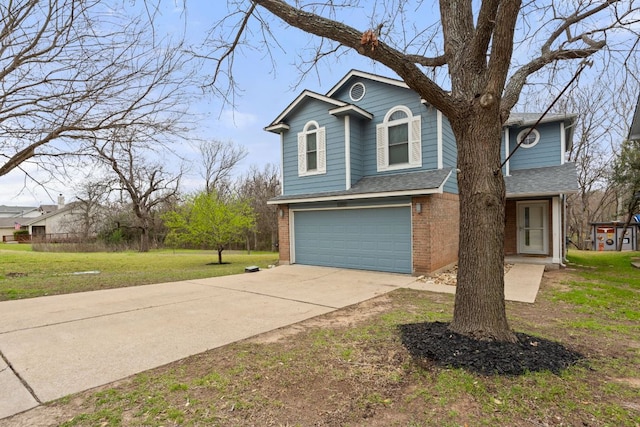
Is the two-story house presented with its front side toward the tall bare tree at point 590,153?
no

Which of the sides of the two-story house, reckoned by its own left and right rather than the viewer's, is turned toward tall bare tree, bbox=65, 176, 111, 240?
right

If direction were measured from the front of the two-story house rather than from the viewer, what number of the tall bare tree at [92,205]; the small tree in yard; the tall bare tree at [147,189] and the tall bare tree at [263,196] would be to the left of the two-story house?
0

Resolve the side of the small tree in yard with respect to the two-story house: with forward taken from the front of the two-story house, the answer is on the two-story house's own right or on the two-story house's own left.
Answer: on the two-story house's own right

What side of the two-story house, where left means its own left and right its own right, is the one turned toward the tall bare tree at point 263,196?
right

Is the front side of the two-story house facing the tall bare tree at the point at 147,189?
no

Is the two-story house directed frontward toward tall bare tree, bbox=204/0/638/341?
no

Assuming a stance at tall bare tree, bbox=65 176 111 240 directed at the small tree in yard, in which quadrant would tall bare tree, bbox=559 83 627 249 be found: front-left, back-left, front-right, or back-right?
front-left

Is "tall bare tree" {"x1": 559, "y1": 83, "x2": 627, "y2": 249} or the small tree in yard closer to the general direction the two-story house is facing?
the small tree in yard

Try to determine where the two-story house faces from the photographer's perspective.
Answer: facing the viewer and to the left of the viewer
